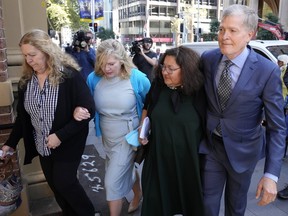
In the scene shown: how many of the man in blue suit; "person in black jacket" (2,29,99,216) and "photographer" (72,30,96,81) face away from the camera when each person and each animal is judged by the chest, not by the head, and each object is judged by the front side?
0

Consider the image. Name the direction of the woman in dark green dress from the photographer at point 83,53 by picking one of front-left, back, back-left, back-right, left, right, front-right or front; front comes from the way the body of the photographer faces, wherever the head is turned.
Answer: front

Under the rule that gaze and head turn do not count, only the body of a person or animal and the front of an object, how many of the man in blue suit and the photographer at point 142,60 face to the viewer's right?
0

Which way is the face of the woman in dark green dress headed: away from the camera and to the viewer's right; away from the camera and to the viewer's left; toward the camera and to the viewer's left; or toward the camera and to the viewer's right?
toward the camera and to the viewer's left

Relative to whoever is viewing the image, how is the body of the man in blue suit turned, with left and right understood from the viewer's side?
facing the viewer and to the left of the viewer

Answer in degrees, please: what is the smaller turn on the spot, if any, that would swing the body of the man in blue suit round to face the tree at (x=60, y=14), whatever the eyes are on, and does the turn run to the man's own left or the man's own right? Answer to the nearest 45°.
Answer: approximately 90° to the man's own right

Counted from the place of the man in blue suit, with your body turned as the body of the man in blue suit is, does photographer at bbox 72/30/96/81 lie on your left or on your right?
on your right

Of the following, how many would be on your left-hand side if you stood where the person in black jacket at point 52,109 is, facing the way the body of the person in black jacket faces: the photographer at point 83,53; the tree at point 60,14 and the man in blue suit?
1

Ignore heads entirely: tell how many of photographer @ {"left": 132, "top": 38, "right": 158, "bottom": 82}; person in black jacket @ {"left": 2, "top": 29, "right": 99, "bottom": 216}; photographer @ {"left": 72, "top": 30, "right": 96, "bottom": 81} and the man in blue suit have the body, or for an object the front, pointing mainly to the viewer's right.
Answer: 0

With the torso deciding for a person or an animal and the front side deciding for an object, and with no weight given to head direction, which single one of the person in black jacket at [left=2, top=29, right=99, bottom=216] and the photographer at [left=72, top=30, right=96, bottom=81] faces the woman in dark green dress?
the photographer

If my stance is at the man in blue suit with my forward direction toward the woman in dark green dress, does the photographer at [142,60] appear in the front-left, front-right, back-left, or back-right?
front-right

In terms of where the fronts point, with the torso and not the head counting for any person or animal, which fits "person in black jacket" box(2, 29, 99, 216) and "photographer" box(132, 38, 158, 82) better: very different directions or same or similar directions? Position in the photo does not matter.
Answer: same or similar directions

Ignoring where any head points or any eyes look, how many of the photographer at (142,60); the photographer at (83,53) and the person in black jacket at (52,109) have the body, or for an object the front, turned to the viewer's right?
0

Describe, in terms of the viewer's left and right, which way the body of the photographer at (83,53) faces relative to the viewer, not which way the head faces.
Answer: facing the viewer

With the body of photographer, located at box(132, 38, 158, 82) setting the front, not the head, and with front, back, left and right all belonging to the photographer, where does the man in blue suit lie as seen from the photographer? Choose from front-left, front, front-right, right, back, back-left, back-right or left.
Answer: front-left

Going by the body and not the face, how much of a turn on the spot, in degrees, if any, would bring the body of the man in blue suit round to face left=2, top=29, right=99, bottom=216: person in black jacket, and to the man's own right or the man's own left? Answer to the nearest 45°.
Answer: approximately 45° to the man's own right
